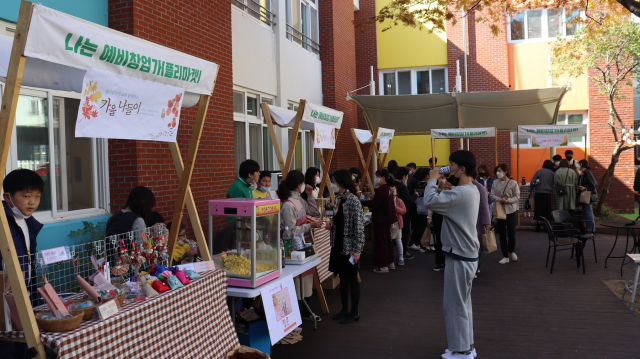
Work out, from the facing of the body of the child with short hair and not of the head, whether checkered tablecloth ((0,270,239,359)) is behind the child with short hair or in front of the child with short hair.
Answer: in front

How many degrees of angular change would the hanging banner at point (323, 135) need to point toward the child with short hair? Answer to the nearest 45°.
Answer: approximately 90° to its right

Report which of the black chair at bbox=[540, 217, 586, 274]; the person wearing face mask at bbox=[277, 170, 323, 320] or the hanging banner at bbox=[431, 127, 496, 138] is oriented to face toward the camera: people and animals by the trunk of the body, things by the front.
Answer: the hanging banner

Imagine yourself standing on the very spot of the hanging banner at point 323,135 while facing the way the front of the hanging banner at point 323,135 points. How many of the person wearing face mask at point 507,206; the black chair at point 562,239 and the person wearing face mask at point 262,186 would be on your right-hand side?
1

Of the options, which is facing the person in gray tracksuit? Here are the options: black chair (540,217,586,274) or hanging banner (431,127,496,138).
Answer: the hanging banner

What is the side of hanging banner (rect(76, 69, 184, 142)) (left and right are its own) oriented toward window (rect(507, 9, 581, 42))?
left

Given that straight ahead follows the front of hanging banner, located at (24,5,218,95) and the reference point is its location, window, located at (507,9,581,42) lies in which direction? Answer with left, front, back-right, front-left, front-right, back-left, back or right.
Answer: left

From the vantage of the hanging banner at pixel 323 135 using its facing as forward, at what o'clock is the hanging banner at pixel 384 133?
the hanging banner at pixel 384 133 is roughly at 8 o'clock from the hanging banner at pixel 323 135.

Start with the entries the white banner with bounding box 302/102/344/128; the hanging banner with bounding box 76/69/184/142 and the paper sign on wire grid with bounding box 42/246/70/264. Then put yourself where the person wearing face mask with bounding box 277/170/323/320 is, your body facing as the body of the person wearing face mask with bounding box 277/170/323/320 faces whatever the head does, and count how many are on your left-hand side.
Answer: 1

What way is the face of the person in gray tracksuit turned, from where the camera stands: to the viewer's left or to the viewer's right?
to the viewer's left

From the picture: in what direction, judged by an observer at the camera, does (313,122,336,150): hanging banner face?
facing the viewer and to the right of the viewer

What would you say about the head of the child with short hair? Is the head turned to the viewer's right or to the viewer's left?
to the viewer's right

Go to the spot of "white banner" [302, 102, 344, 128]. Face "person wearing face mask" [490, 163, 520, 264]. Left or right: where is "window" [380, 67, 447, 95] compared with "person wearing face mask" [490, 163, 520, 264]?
left
